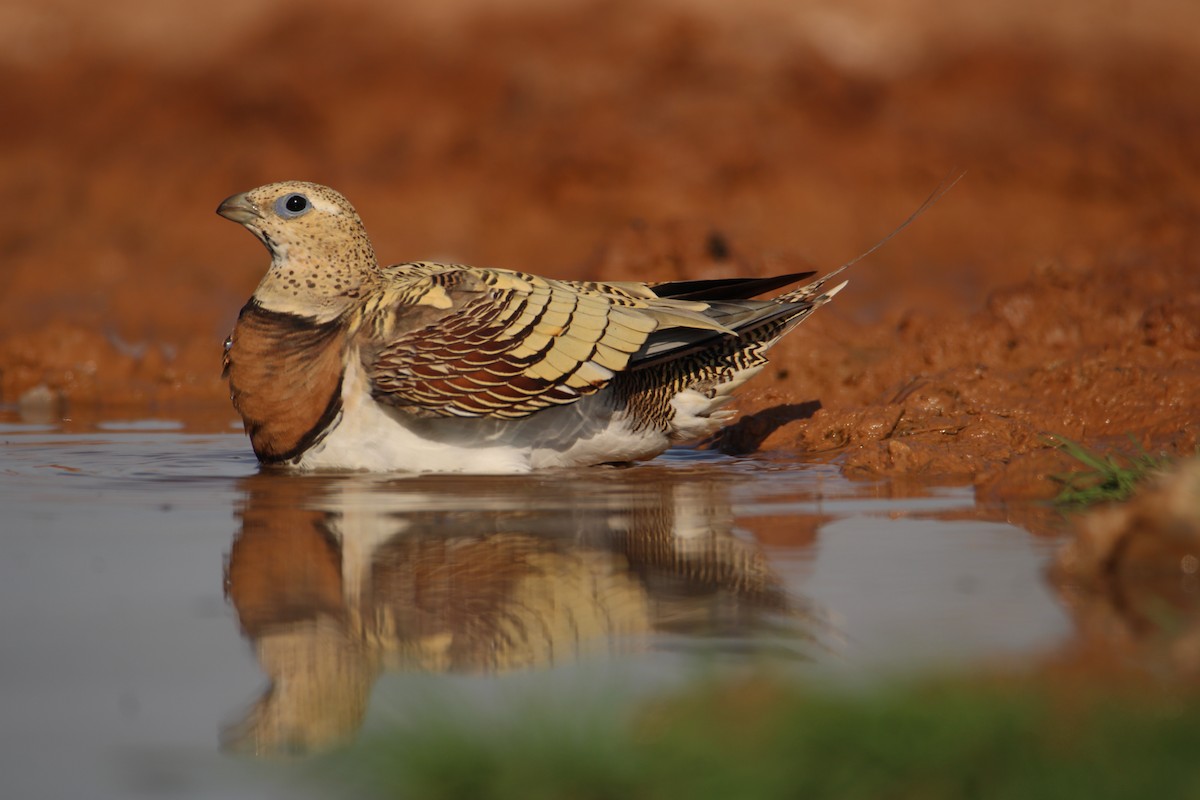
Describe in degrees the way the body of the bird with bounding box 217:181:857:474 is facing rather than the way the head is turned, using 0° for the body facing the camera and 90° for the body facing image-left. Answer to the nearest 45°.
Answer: approximately 90°
